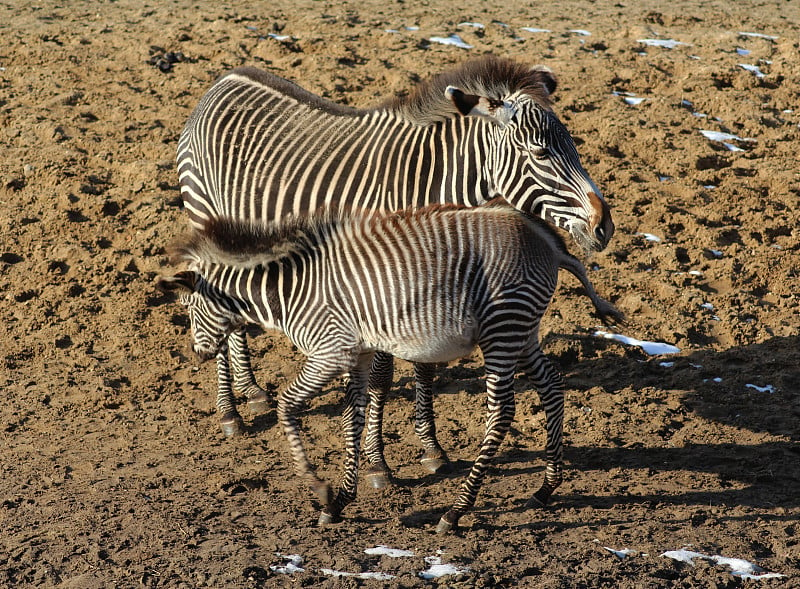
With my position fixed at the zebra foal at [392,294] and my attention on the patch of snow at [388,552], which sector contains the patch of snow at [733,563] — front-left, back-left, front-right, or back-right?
front-left

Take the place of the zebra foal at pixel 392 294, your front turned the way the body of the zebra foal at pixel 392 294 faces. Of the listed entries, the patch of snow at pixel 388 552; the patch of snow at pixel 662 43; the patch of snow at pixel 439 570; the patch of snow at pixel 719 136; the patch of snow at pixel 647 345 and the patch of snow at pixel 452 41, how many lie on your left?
2

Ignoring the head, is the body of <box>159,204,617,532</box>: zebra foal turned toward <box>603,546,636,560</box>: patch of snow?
no

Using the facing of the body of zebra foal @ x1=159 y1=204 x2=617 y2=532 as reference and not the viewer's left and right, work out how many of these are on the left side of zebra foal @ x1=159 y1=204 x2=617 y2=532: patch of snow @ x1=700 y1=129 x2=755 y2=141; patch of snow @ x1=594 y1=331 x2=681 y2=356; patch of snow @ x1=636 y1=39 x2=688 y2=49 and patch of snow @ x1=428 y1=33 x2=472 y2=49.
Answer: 0

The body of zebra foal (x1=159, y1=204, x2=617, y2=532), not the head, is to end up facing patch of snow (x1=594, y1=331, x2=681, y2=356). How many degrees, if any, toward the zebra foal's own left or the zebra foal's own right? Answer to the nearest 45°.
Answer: approximately 135° to the zebra foal's own right

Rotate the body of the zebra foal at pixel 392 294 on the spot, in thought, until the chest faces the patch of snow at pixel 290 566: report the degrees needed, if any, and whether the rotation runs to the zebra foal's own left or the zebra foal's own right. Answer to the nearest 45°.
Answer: approximately 90° to the zebra foal's own left

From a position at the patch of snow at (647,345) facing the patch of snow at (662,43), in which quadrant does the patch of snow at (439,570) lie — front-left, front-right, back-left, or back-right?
back-left

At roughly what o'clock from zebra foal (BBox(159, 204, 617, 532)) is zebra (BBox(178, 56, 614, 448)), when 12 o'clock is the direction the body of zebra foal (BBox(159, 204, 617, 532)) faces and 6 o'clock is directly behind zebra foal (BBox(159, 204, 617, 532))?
zebra (BBox(178, 56, 614, 448)) is roughly at 3 o'clock from zebra foal (BBox(159, 204, 617, 532)).

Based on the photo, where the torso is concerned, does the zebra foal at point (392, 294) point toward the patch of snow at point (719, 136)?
no

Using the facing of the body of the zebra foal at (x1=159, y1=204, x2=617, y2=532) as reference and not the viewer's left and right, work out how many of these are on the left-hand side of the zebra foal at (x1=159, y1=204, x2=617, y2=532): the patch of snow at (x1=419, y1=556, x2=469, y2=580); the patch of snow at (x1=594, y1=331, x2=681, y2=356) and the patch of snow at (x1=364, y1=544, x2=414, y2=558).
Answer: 2

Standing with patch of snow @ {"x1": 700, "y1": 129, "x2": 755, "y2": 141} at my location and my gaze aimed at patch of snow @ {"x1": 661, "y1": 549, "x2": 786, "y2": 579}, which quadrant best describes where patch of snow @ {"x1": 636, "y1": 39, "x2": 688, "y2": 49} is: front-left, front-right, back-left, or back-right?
back-right

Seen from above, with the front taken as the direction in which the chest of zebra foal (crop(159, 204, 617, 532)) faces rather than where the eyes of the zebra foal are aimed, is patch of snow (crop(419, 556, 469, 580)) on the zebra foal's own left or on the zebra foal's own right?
on the zebra foal's own left

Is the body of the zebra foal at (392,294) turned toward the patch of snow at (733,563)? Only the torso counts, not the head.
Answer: no

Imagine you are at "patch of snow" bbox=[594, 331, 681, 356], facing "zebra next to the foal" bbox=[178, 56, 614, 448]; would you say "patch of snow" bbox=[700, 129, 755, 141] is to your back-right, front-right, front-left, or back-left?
back-right

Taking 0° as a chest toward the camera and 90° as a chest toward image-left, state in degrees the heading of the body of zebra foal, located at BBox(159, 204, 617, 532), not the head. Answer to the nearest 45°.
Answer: approximately 90°

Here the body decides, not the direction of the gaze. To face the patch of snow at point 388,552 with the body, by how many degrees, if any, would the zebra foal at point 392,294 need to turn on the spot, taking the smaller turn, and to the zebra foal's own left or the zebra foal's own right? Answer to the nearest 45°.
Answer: approximately 90° to the zebra foal's own left
